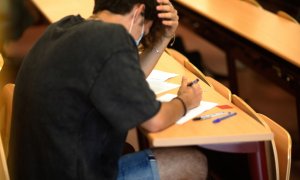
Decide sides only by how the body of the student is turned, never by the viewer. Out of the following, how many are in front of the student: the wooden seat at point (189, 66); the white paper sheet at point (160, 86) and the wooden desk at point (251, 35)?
3

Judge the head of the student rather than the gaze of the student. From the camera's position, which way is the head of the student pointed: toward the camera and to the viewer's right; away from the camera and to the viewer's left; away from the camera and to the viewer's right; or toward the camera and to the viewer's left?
away from the camera and to the viewer's right

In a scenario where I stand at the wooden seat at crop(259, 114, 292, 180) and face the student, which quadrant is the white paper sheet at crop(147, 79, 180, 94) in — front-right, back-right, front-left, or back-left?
front-right

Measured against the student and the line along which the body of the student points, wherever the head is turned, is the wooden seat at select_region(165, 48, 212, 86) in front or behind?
in front

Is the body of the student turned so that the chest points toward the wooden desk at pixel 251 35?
yes

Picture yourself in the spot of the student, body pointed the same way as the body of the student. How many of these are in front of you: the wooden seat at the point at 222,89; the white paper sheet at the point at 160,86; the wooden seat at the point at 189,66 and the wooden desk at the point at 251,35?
4

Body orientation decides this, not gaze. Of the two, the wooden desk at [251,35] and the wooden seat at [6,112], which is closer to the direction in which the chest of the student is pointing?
the wooden desk

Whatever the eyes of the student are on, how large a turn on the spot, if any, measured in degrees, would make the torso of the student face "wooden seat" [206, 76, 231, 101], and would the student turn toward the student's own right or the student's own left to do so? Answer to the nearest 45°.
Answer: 0° — they already face it

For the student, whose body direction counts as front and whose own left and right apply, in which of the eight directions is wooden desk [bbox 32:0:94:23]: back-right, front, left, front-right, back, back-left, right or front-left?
front-left

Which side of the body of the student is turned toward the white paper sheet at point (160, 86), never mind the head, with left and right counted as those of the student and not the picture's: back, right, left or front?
front

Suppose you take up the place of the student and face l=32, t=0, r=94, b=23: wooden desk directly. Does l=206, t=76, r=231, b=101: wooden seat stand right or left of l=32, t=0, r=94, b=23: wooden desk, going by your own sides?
right

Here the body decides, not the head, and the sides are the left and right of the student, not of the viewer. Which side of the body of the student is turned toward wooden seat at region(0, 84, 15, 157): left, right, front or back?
left

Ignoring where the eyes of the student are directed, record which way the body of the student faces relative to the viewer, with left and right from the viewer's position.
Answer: facing away from the viewer and to the right of the viewer
